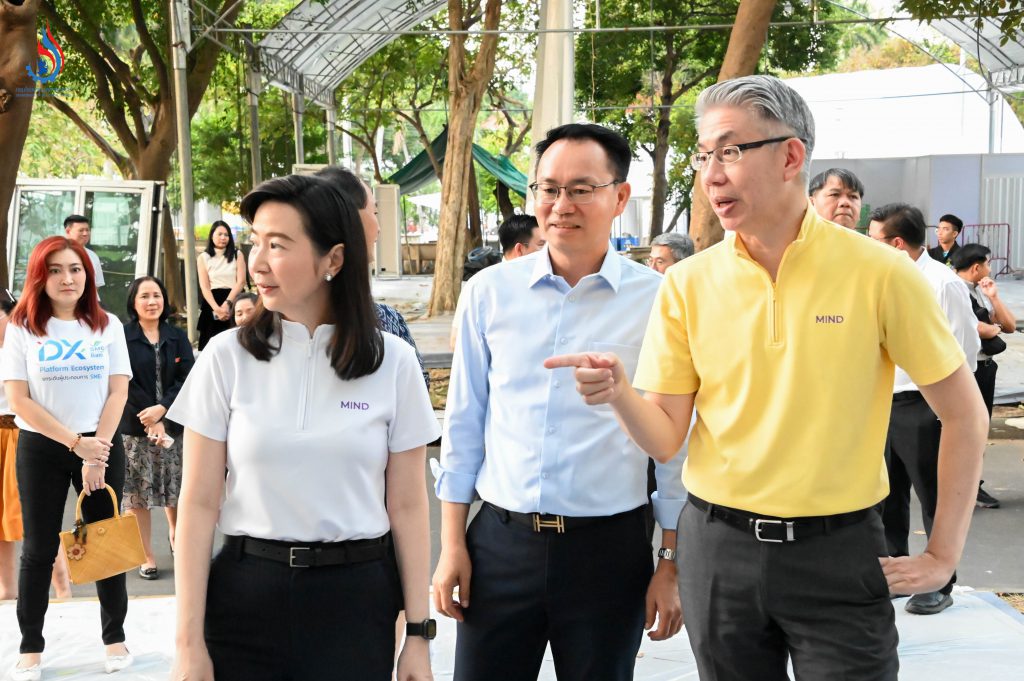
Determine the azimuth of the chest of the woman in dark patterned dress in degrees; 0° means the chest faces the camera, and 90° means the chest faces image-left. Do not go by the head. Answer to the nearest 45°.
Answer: approximately 0°

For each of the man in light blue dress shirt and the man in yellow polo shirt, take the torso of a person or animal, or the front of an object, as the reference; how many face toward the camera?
2

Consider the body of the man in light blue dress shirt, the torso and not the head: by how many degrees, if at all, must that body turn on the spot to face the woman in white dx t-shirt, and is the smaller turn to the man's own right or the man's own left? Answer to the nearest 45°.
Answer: approximately 135° to the man's own right

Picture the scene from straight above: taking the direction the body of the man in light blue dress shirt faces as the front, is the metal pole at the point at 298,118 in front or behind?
behind
